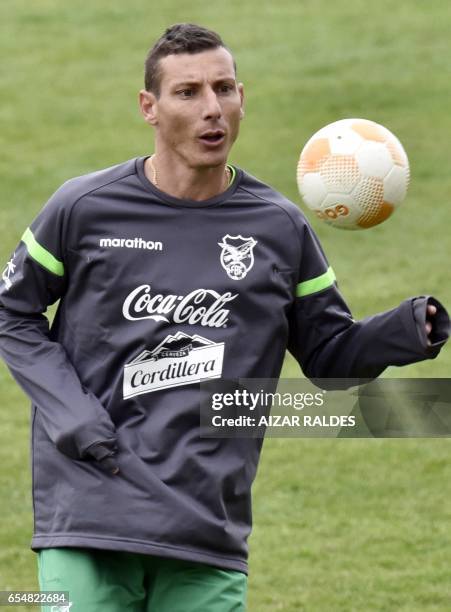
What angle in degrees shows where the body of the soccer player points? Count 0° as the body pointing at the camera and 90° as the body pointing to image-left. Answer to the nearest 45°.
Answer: approximately 0°

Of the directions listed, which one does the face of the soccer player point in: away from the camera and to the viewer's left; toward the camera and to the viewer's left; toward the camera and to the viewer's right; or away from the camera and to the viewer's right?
toward the camera and to the viewer's right
